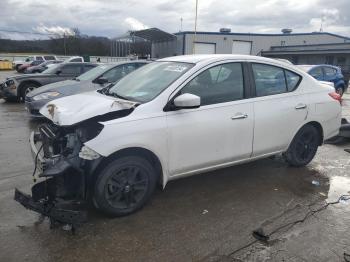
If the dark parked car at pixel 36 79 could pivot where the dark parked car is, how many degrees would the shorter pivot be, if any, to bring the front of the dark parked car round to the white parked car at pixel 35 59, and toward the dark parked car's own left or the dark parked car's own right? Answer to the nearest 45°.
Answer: approximately 135° to the dark parked car's own right

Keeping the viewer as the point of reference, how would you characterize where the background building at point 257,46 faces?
facing the viewer

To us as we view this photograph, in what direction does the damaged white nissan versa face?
facing the viewer and to the left of the viewer

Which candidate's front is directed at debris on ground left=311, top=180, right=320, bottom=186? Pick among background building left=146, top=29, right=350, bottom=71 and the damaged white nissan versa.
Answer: the background building

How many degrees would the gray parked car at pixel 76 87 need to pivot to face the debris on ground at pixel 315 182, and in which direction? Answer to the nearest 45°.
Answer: approximately 90° to its left

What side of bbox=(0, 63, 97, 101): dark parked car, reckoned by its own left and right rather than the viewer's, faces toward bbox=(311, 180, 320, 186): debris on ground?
left

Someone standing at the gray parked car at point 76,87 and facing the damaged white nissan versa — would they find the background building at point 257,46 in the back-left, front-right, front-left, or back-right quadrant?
back-left

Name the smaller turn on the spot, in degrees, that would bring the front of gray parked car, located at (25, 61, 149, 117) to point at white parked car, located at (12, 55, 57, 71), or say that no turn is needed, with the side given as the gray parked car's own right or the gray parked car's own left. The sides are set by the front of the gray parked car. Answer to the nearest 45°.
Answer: approximately 135° to the gray parked car's own right

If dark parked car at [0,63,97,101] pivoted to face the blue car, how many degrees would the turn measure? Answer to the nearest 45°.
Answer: approximately 135° to its left
